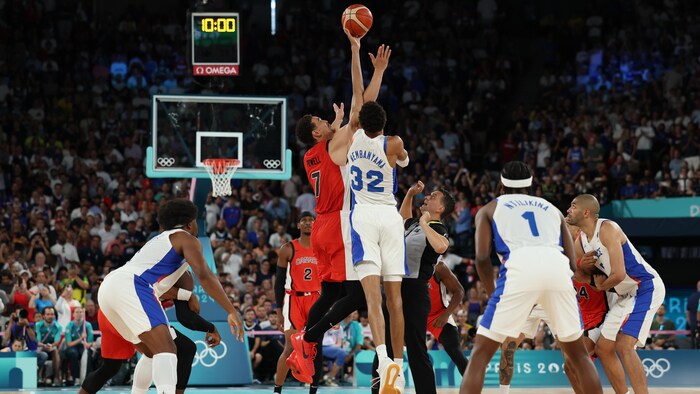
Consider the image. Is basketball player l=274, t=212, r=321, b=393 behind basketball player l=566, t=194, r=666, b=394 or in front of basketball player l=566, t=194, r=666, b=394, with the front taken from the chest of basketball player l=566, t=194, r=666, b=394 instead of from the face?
in front

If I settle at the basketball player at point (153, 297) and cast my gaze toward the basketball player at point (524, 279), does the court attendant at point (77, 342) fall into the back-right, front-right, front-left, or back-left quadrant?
back-left

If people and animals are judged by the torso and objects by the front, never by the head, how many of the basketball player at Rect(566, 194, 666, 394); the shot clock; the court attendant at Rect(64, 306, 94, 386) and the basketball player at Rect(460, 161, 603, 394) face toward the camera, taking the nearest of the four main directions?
2

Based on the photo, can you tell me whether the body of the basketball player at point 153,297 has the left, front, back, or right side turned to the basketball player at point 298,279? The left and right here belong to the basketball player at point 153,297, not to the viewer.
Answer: front

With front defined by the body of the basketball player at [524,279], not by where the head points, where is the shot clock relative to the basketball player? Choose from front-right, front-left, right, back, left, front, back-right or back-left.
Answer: front-left

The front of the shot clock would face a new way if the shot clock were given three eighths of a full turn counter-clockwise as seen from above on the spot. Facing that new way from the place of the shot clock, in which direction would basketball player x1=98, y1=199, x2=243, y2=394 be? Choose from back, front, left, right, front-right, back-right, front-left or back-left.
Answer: back-right

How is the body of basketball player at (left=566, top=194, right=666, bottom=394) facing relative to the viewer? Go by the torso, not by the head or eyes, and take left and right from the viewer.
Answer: facing to the left of the viewer

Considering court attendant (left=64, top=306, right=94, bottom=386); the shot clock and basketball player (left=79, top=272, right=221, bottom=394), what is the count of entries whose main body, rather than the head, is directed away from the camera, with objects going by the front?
0

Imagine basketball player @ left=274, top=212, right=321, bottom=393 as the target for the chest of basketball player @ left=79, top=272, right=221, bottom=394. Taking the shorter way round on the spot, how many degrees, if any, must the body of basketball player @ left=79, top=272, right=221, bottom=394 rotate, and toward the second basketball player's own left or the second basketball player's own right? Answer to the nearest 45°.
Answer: approximately 45° to the second basketball player's own left

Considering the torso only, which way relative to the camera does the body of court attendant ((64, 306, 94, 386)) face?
toward the camera

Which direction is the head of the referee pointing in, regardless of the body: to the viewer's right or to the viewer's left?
to the viewer's left

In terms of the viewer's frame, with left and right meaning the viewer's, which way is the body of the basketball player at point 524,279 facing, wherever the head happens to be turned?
facing away from the viewer

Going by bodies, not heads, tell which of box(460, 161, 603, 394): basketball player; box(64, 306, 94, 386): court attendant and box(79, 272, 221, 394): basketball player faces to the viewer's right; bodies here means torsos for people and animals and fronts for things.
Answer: box(79, 272, 221, 394): basketball player

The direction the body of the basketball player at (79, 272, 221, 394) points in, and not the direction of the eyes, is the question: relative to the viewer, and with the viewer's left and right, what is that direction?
facing to the right of the viewer

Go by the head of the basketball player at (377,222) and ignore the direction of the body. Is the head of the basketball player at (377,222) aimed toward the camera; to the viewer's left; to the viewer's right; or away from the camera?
away from the camera

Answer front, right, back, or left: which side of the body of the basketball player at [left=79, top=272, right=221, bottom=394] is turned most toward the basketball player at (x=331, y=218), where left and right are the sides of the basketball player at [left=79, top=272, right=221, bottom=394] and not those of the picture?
front

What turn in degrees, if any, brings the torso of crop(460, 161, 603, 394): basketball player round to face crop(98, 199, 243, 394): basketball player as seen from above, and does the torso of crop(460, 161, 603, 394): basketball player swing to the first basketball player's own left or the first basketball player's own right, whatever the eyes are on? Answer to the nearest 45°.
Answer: approximately 90° to the first basketball player's own left

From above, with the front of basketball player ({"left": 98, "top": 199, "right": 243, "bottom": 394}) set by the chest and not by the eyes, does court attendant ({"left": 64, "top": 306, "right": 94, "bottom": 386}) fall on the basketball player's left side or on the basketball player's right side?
on the basketball player's left side
